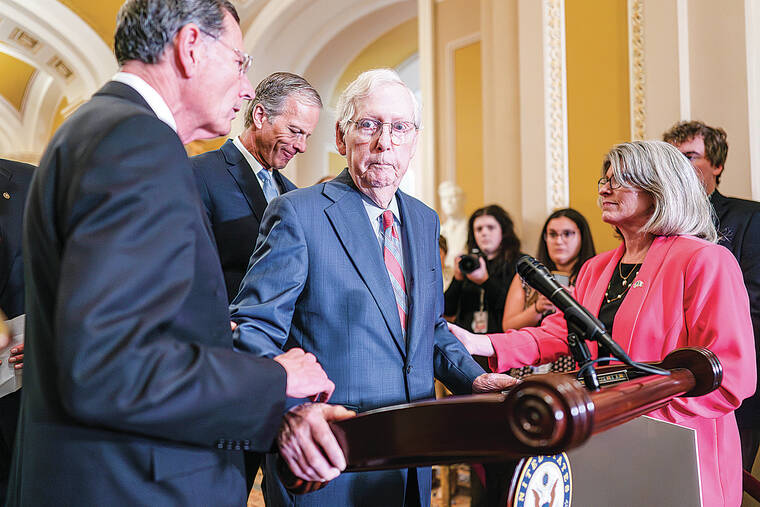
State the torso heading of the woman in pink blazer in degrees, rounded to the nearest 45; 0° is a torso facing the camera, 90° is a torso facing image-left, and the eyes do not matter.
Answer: approximately 45°

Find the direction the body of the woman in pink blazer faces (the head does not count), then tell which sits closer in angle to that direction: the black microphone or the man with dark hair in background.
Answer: the black microphone

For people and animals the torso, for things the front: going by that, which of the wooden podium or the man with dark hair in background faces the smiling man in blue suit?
the man with dark hair in background

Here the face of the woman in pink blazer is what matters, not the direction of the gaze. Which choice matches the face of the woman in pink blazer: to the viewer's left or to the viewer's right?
to the viewer's left

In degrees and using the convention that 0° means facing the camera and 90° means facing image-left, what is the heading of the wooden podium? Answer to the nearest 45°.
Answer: approximately 315°

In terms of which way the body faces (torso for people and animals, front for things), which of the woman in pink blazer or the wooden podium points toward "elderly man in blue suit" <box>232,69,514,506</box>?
the woman in pink blazer

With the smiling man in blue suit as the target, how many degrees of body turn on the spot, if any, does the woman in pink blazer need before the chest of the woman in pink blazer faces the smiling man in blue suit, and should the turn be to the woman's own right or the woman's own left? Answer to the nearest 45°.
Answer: approximately 45° to the woman's own right

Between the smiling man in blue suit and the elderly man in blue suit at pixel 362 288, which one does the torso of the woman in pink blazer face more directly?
the elderly man in blue suit

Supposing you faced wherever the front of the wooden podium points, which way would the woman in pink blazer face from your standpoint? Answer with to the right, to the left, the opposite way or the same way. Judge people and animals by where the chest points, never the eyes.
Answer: to the right

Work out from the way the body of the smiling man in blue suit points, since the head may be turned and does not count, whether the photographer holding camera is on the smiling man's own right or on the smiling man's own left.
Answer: on the smiling man's own left
